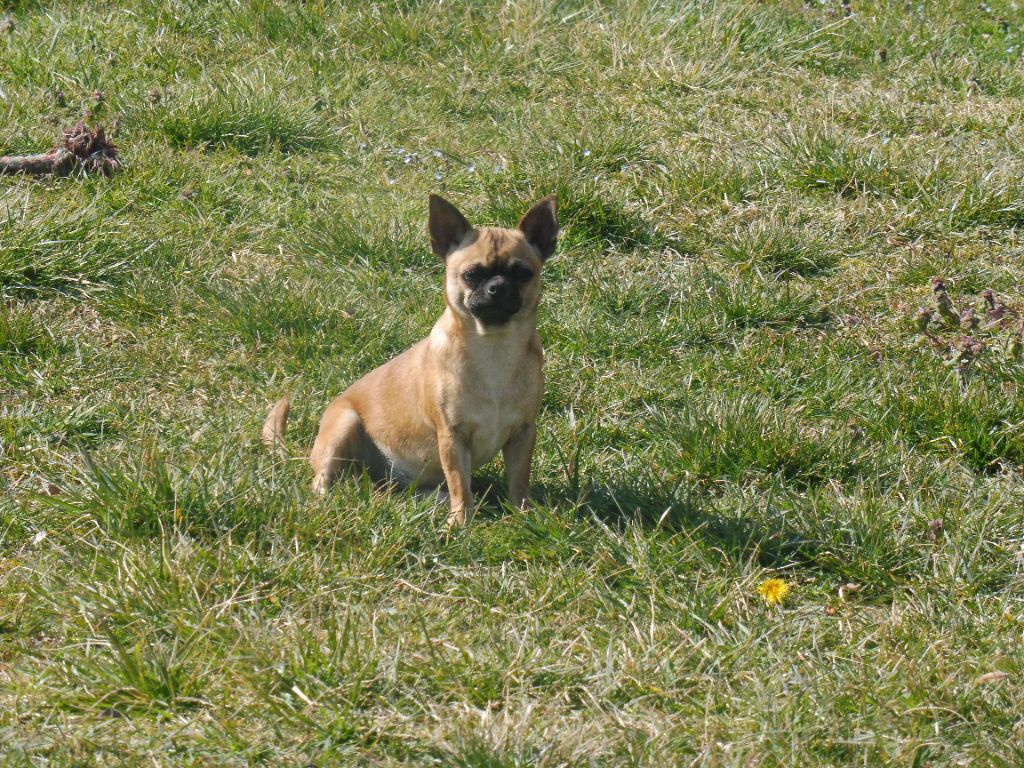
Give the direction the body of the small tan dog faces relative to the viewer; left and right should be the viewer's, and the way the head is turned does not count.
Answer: facing the viewer and to the right of the viewer

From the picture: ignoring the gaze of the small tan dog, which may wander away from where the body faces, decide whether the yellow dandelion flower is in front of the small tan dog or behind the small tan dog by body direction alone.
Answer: in front

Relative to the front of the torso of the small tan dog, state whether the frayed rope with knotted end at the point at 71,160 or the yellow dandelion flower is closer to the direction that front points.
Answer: the yellow dandelion flower

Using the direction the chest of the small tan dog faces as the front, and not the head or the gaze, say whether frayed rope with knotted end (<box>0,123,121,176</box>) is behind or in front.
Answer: behind
